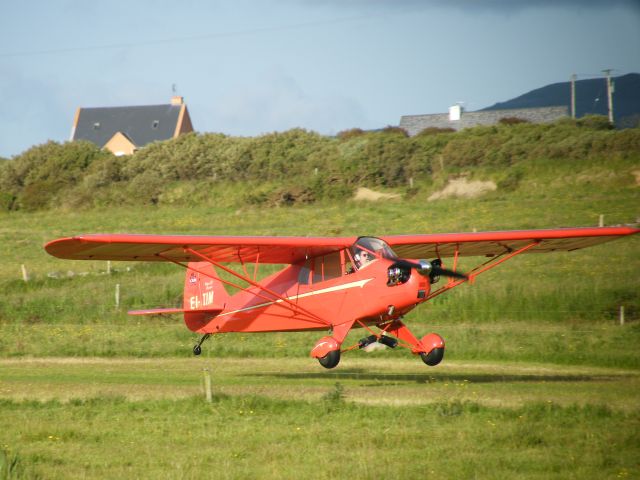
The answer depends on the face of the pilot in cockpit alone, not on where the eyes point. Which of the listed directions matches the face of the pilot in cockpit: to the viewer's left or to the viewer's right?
to the viewer's right

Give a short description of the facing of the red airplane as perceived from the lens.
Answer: facing the viewer and to the right of the viewer
